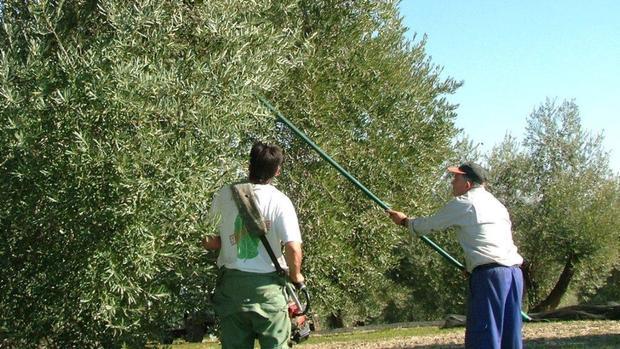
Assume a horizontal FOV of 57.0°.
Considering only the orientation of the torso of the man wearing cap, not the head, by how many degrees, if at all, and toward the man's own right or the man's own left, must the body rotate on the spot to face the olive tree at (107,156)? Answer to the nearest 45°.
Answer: approximately 45° to the man's own left

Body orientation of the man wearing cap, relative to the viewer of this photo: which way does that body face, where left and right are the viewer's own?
facing away from the viewer and to the left of the viewer

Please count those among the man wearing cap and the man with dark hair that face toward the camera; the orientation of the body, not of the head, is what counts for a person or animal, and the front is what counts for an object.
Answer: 0

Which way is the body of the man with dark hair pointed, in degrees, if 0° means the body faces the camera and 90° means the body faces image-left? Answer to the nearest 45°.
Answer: approximately 180°

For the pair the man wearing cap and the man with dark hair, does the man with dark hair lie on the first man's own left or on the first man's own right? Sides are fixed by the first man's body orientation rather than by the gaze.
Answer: on the first man's own left

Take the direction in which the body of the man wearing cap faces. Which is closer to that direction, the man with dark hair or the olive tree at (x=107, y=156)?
the olive tree

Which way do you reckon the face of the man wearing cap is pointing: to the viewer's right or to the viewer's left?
to the viewer's left

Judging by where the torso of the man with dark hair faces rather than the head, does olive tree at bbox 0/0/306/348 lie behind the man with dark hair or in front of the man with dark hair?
in front
